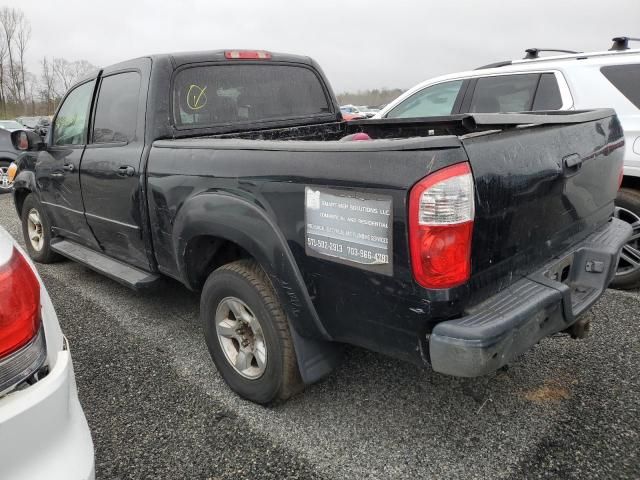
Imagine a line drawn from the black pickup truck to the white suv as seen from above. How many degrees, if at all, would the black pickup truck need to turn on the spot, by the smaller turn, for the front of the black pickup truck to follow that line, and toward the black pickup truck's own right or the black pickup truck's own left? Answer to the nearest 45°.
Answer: approximately 90° to the black pickup truck's own right

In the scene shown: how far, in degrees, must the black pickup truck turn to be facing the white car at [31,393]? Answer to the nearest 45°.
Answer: approximately 90° to its left

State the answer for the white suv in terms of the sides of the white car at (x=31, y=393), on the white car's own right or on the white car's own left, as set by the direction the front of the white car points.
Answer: on the white car's own right

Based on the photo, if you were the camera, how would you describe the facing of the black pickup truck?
facing away from the viewer and to the left of the viewer

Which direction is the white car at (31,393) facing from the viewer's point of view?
away from the camera
